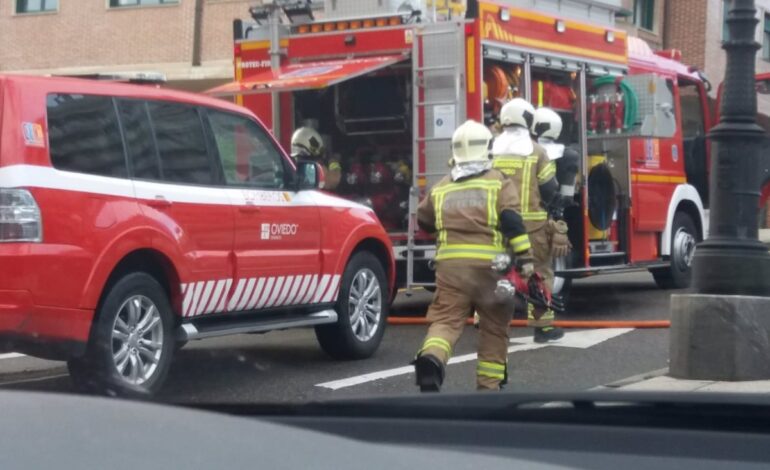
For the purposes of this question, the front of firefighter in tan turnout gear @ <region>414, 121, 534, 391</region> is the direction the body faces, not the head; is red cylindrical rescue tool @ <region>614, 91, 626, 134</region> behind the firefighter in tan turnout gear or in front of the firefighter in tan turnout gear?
in front

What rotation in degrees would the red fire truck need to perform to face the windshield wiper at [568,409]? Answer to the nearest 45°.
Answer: approximately 135° to its right

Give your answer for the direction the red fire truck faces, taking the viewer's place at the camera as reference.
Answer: facing away from the viewer and to the right of the viewer

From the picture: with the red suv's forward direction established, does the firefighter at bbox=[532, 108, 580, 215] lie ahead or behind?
ahead

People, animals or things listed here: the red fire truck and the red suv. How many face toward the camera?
0

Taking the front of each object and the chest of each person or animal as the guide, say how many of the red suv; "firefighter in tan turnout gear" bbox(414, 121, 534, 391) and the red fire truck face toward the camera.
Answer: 0

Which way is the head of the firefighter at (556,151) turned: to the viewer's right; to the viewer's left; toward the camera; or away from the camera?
away from the camera

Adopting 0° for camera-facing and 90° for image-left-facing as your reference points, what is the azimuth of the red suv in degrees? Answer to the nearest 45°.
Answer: approximately 225°

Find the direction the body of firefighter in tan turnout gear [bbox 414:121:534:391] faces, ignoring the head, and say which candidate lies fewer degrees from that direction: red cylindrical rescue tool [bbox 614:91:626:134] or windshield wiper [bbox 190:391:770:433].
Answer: the red cylindrical rescue tool

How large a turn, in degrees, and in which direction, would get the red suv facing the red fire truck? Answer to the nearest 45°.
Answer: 0° — it already faces it

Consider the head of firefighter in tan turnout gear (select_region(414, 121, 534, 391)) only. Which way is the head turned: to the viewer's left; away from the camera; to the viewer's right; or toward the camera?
away from the camera

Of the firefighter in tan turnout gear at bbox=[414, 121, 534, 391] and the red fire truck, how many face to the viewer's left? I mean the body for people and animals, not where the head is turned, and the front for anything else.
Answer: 0

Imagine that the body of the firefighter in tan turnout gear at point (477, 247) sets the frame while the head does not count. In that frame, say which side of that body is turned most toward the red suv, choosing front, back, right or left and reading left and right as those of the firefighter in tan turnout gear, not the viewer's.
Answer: left

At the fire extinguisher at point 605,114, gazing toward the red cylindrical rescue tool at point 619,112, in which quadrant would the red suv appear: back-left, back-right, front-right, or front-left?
back-right

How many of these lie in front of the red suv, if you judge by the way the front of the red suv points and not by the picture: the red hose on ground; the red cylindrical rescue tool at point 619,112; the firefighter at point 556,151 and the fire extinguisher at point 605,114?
4

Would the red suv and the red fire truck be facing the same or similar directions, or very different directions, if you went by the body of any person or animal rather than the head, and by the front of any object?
same or similar directions

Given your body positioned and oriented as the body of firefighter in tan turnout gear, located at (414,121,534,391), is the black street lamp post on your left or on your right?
on your right

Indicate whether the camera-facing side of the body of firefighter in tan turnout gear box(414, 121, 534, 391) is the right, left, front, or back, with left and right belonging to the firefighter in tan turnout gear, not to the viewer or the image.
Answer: back
